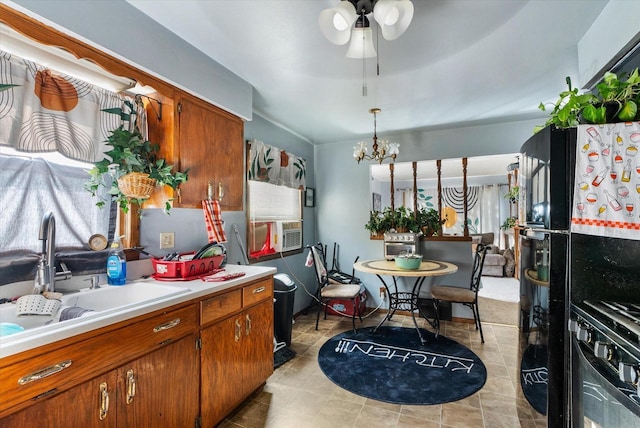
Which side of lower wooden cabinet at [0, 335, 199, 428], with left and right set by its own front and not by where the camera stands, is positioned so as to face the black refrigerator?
front

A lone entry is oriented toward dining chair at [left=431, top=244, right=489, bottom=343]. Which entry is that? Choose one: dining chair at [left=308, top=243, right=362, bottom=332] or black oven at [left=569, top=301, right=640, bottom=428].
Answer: dining chair at [left=308, top=243, right=362, bottom=332]

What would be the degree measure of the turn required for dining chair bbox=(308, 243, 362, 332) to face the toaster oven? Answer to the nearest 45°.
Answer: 0° — it already faces it

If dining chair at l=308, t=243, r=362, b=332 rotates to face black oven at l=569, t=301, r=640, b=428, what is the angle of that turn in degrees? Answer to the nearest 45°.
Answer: approximately 45° to its right

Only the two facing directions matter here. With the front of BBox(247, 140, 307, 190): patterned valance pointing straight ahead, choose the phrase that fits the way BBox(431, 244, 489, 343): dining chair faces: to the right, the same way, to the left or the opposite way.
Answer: the opposite way

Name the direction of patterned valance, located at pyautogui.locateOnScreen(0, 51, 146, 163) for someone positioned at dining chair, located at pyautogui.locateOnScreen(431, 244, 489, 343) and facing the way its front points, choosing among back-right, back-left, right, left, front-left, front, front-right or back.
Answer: front-left

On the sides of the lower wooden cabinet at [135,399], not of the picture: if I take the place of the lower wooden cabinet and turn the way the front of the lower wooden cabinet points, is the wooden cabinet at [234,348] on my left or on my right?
on my left

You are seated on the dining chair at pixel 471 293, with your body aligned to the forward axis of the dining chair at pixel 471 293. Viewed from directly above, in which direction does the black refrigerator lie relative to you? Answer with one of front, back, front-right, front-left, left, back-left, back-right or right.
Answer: left

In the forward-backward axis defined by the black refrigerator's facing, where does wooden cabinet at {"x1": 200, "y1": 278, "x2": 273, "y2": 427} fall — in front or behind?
in front

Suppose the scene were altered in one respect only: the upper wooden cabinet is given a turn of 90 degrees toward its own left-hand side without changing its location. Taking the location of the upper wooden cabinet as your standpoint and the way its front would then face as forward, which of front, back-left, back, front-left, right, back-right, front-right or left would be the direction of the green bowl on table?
front-right

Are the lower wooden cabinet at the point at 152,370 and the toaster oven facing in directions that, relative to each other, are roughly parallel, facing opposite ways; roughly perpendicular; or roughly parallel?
roughly perpendicular

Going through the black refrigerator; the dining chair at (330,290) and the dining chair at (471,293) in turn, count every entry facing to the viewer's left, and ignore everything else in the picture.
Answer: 2

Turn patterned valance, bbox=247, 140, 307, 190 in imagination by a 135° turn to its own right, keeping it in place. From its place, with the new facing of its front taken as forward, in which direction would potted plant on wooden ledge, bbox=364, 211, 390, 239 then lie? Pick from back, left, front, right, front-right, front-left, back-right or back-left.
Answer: back

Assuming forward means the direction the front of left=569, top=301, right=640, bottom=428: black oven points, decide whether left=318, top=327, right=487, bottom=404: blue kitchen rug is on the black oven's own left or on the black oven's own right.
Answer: on the black oven's own right

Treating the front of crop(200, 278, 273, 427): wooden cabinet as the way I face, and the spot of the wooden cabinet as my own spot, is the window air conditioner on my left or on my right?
on my left

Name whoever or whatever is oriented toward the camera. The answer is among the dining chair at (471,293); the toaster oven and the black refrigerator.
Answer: the toaster oven

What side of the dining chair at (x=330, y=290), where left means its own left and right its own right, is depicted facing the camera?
right

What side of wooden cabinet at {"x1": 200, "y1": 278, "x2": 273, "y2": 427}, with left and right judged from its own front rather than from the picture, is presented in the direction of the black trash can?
left

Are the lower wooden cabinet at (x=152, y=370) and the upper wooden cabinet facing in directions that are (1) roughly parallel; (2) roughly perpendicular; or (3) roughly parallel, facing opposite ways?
roughly parallel

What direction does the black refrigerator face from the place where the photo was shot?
facing to the left of the viewer

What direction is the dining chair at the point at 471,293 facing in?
to the viewer's left

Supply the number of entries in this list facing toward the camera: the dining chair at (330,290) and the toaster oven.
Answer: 1

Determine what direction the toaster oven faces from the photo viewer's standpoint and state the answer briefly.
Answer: facing the viewer
